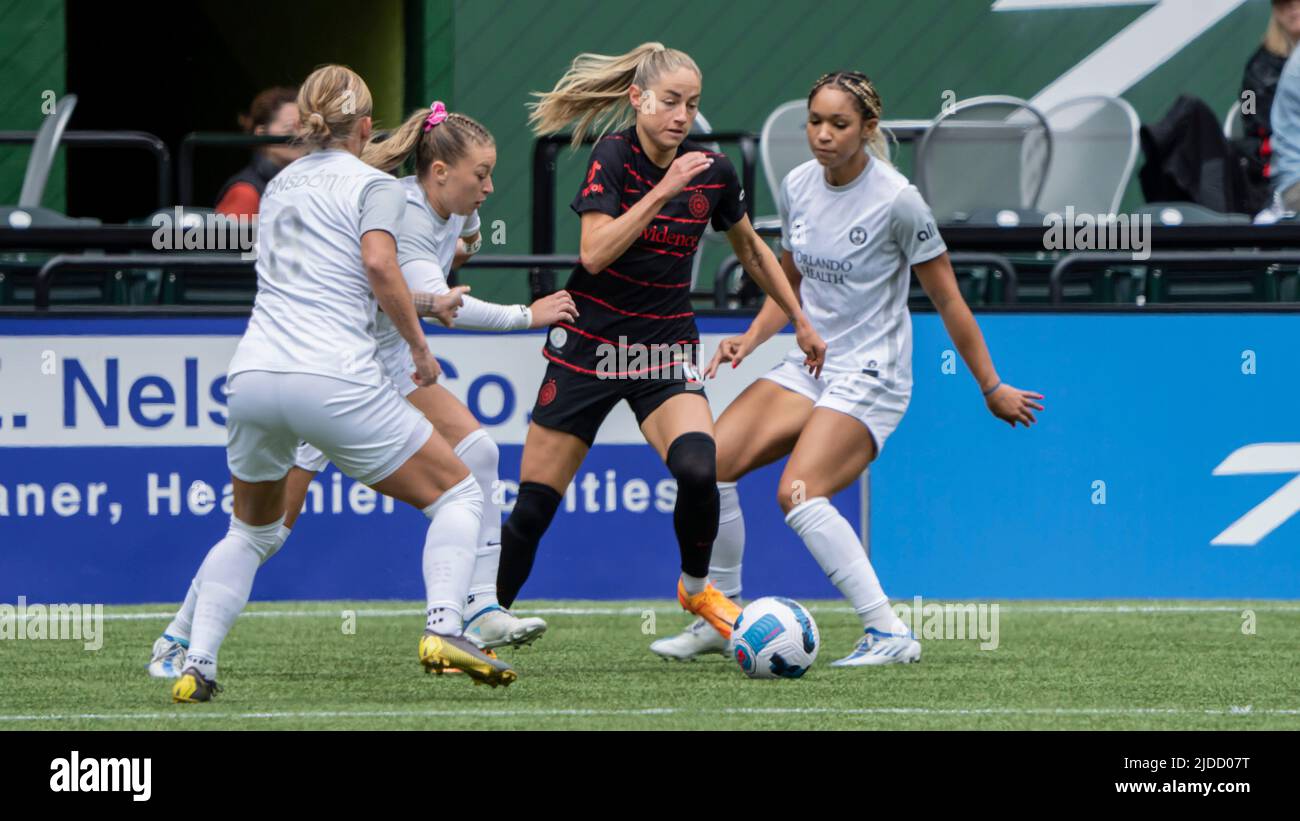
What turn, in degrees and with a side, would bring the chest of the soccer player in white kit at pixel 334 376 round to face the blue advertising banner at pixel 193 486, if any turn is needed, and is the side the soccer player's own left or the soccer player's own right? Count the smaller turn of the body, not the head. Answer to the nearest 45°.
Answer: approximately 45° to the soccer player's own left

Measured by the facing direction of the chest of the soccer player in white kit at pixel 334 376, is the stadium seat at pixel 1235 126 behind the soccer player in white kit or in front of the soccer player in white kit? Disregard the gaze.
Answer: in front

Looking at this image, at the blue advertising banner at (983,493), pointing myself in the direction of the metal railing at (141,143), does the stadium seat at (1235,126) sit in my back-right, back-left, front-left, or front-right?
back-right

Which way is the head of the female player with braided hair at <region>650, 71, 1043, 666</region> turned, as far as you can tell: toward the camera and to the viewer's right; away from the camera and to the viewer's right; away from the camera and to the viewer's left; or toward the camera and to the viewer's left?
toward the camera and to the viewer's left

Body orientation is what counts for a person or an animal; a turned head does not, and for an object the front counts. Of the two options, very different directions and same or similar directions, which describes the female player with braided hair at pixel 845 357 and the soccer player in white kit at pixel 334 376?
very different directions

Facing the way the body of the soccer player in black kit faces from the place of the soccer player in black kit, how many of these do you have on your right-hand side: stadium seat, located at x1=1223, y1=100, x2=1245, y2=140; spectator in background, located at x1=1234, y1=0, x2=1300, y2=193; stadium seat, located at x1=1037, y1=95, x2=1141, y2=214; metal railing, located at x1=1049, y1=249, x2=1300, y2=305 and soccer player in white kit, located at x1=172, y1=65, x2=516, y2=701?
1

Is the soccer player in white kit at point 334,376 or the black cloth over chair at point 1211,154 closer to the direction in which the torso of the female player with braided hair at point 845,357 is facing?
the soccer player in white kit

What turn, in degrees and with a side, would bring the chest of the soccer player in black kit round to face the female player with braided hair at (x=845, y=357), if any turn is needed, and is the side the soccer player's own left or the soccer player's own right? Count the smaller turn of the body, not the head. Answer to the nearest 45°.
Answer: approximately 45° to the soccer player's own left

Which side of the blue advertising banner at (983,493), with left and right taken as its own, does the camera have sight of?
front

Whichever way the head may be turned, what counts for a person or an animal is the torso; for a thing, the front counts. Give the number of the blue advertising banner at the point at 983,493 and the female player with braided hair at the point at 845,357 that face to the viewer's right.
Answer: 0

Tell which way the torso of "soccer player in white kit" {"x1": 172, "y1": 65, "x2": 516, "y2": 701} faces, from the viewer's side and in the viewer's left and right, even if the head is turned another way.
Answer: facing away from the viewer and to the right of the viewer

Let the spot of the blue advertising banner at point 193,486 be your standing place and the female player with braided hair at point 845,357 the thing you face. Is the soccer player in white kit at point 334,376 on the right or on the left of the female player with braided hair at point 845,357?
right

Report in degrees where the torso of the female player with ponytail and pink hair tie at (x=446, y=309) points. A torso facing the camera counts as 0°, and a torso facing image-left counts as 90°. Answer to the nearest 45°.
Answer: approximately 270°

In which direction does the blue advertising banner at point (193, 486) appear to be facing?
toward the camera

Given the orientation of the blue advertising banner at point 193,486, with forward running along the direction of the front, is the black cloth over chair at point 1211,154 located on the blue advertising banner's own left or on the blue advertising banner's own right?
on the blue advertising banner's own left
